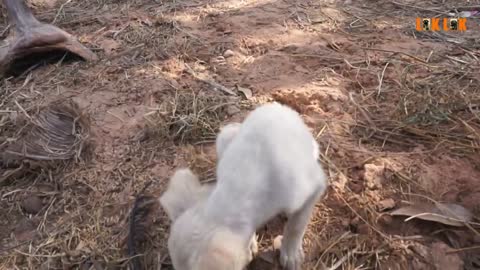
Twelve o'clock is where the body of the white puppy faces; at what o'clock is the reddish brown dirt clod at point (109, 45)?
The reddish brown dirt clod is roughly at 4 o'clock from the white puppy.

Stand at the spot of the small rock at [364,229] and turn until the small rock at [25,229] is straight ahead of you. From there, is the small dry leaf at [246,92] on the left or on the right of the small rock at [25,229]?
right

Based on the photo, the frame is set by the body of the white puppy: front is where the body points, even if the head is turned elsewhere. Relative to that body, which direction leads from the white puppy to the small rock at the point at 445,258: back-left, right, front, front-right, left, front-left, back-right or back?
back-left

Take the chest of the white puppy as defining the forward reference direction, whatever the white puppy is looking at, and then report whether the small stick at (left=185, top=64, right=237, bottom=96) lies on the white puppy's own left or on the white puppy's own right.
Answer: on the white puppy's own right

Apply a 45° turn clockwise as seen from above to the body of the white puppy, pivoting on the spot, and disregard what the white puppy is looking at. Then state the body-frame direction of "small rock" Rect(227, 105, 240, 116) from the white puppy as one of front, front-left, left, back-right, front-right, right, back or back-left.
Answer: right

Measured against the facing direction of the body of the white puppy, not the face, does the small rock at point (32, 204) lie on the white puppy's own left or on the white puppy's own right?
on the white puppy's own right

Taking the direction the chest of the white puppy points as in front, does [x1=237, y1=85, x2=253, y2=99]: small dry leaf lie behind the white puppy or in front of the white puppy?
behind

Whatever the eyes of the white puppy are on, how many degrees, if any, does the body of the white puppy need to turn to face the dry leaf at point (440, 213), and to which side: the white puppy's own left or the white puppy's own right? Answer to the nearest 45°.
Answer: approximately 135° to the white puppy's own left

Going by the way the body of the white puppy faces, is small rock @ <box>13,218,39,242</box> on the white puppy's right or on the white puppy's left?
on the white puppy's right

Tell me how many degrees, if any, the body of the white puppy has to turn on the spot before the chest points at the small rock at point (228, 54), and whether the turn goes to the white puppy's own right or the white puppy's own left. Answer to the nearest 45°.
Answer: approximately 135° to the white puppy's own right
